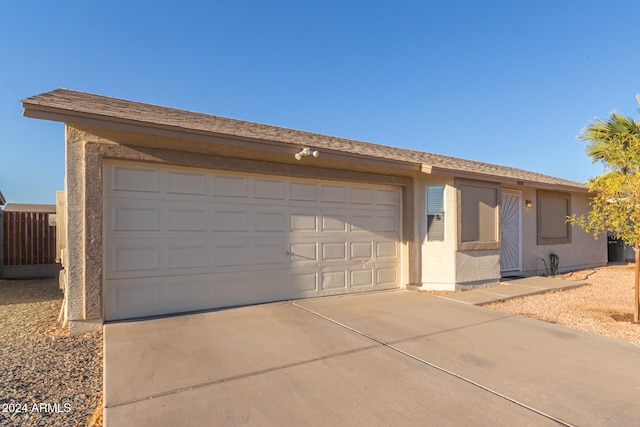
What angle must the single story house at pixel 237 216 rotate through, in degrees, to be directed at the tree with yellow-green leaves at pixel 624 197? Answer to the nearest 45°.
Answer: approximately 45° to its left

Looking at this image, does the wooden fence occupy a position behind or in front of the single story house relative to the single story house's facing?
behind

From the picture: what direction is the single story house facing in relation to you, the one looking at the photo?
facing the viewer and to the right of the viewer

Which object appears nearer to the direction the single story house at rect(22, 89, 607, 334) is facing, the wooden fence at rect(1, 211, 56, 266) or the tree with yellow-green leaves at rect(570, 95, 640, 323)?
the tree with yellow-green leaves
